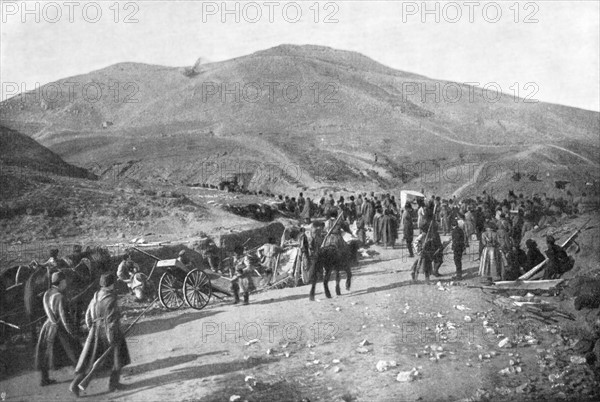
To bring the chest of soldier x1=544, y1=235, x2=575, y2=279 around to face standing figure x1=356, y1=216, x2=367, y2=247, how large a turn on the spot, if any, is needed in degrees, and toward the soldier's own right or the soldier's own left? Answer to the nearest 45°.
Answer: approximately 45° to the soldier's own right

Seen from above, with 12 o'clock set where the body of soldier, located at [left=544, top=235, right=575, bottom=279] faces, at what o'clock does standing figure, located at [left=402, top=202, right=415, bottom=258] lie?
The standing figure is roughly at 1 o'clock from the soldier.

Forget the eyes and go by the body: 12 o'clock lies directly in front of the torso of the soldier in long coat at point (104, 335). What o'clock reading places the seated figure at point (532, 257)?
The seated figure is roughly at 1 o'clock from the soldier in long coat.

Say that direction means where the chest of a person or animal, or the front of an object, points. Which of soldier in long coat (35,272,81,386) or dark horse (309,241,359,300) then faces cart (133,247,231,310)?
the soldier in long coat

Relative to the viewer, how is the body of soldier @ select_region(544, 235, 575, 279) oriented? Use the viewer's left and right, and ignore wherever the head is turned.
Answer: facing to the left of the viewer

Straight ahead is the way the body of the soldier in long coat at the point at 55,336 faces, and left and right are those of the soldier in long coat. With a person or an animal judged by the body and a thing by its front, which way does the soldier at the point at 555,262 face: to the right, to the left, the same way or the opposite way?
to the left

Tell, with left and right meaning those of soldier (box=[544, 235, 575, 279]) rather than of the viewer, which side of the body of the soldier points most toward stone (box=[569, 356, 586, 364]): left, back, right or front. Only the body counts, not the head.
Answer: left

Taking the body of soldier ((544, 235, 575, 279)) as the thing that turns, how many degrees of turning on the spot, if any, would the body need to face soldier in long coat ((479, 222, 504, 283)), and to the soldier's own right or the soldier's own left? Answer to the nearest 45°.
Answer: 0° — they already face them

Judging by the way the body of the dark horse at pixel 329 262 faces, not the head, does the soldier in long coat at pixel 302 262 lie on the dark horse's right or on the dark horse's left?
on the dark horse's left
